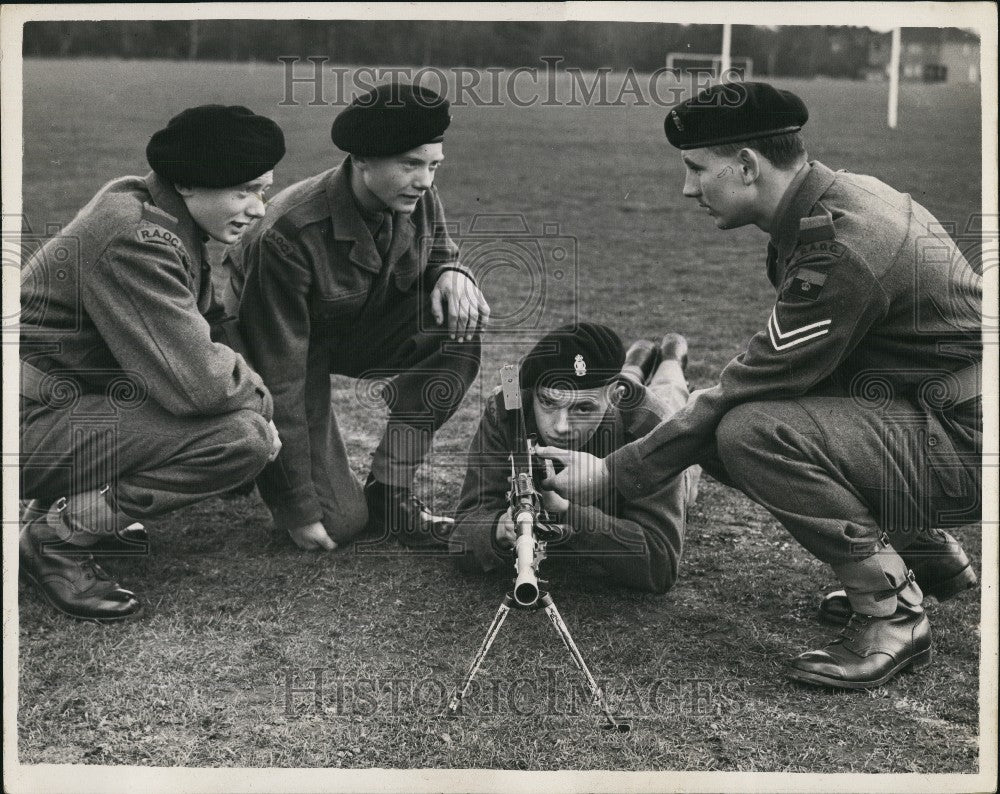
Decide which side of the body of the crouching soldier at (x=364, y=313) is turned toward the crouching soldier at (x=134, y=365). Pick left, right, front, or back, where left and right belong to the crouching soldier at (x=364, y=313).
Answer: right

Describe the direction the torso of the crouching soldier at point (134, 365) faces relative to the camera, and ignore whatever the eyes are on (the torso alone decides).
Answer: to the viewer's right

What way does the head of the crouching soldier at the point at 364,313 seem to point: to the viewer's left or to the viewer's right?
to the viewer's right

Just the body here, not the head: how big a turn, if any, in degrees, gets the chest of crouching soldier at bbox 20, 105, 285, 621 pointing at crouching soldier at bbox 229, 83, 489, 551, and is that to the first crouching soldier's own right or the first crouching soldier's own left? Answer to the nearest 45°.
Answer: approximately 45° to the first crouching soldier's own left

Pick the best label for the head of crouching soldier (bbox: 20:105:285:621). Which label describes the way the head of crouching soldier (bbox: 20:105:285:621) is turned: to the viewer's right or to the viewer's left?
to the viewer's right

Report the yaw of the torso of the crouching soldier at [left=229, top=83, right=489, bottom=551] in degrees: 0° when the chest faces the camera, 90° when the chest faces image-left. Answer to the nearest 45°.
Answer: approximately 315°
